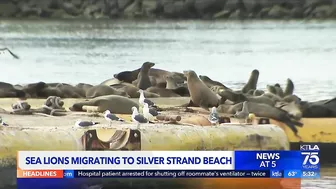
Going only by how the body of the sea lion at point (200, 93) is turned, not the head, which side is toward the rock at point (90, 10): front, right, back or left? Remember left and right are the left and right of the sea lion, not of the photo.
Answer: right

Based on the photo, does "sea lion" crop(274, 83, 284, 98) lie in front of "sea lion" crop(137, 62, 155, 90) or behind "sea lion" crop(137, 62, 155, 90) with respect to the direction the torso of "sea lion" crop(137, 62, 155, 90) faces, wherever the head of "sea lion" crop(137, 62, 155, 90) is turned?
in front
